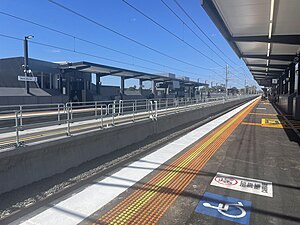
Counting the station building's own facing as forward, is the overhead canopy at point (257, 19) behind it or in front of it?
in front

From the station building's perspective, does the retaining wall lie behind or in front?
in front

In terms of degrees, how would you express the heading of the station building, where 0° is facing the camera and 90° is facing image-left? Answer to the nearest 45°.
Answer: approximately 315°
